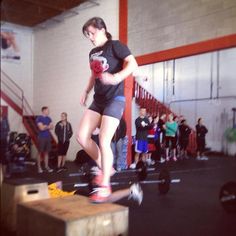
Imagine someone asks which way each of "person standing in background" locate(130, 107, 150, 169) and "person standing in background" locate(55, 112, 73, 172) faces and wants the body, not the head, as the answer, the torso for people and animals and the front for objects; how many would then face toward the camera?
2

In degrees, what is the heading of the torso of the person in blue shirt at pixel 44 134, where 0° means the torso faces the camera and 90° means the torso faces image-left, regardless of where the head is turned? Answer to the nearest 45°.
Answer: approximately 315°
